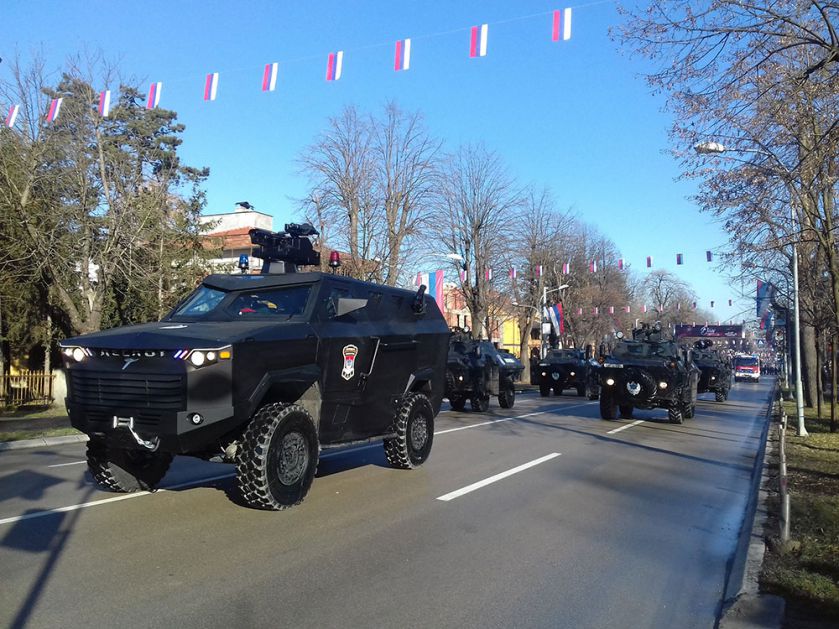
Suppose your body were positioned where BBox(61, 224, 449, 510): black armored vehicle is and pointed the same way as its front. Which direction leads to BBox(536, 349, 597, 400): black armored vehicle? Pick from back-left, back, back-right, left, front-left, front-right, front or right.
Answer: back

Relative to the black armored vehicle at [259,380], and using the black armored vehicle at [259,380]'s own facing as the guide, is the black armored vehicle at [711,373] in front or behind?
behind

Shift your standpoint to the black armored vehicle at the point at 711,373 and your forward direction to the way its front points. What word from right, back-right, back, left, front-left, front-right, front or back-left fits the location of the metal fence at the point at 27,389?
front-right

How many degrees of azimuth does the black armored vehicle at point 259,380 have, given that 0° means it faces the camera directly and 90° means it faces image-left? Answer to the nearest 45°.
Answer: approximately 45°

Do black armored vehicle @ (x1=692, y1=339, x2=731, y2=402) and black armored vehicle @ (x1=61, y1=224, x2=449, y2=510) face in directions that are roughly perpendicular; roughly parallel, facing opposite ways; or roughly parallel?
roughly parallel

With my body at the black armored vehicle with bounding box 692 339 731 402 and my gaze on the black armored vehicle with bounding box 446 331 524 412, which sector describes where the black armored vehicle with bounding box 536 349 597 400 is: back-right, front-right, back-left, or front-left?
front-right

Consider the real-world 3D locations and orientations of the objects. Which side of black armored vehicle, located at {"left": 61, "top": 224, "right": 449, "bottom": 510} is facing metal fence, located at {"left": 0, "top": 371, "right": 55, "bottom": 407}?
right

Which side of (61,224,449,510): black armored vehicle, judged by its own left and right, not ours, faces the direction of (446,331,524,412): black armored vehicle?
back

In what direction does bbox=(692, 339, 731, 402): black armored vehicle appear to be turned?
toward the camera

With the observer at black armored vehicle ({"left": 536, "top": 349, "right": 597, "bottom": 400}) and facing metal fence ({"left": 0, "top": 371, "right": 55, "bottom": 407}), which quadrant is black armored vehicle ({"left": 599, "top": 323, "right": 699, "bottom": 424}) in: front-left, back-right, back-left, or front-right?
front-left

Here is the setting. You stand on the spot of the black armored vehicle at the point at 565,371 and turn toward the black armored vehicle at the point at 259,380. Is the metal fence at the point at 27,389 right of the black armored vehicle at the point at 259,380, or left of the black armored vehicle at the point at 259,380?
right

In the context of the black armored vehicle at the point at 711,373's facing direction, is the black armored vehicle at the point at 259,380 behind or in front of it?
in front

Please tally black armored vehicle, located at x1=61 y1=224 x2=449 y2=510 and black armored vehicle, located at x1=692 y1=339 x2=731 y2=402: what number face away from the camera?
0

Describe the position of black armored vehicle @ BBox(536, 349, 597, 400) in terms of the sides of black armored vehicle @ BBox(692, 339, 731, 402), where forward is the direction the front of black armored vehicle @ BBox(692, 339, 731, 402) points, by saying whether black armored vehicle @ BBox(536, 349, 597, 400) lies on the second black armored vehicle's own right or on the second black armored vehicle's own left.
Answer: on the second black armored vehicle's own right
